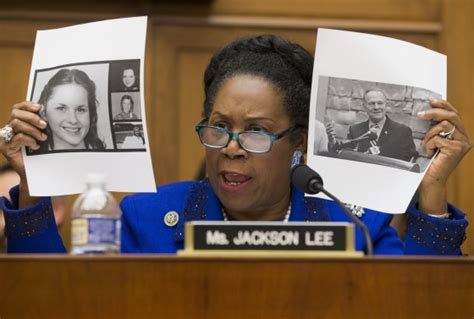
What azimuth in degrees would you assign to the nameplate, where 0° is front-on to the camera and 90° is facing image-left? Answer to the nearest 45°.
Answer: approximately 0°
